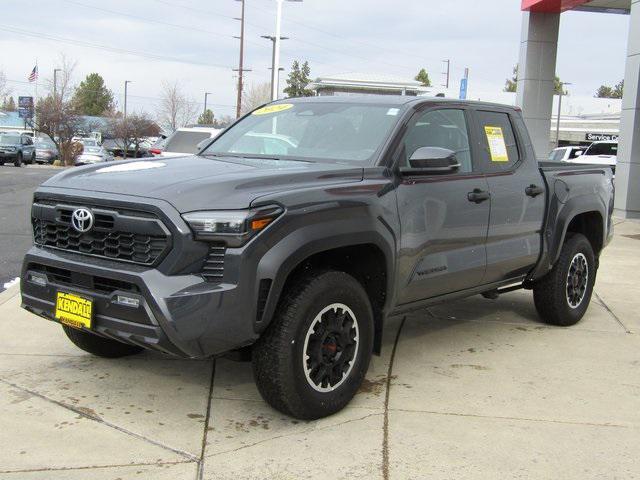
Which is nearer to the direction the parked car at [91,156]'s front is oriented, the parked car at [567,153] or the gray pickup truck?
the gray pickup truck

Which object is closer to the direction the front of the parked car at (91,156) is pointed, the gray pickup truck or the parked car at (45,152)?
the gray pickup truck

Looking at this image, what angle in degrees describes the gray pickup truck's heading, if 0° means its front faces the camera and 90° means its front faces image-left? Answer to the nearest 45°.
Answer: approximately 45°

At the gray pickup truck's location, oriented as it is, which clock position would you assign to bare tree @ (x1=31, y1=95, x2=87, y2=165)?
The bare tree is roughly at 4 o'clock from the gray pickup truck.

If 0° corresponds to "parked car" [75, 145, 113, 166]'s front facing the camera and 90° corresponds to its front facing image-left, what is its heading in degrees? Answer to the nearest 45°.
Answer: approximately 45°

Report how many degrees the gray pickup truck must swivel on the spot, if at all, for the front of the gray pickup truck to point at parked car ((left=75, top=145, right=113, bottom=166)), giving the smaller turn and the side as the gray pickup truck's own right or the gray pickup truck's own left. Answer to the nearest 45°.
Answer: approximately 135° to the gray pickup truck's own right

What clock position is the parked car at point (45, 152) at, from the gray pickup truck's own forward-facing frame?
The parked car is roughly at 4 o'clock from the gray pickup truck.

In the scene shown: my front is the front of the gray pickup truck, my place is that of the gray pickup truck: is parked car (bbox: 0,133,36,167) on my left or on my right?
on my right

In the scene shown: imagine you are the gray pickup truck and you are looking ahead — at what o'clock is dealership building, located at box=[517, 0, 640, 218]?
The dealership building is roughly at 5 o'clock from the gray pickup truck.
